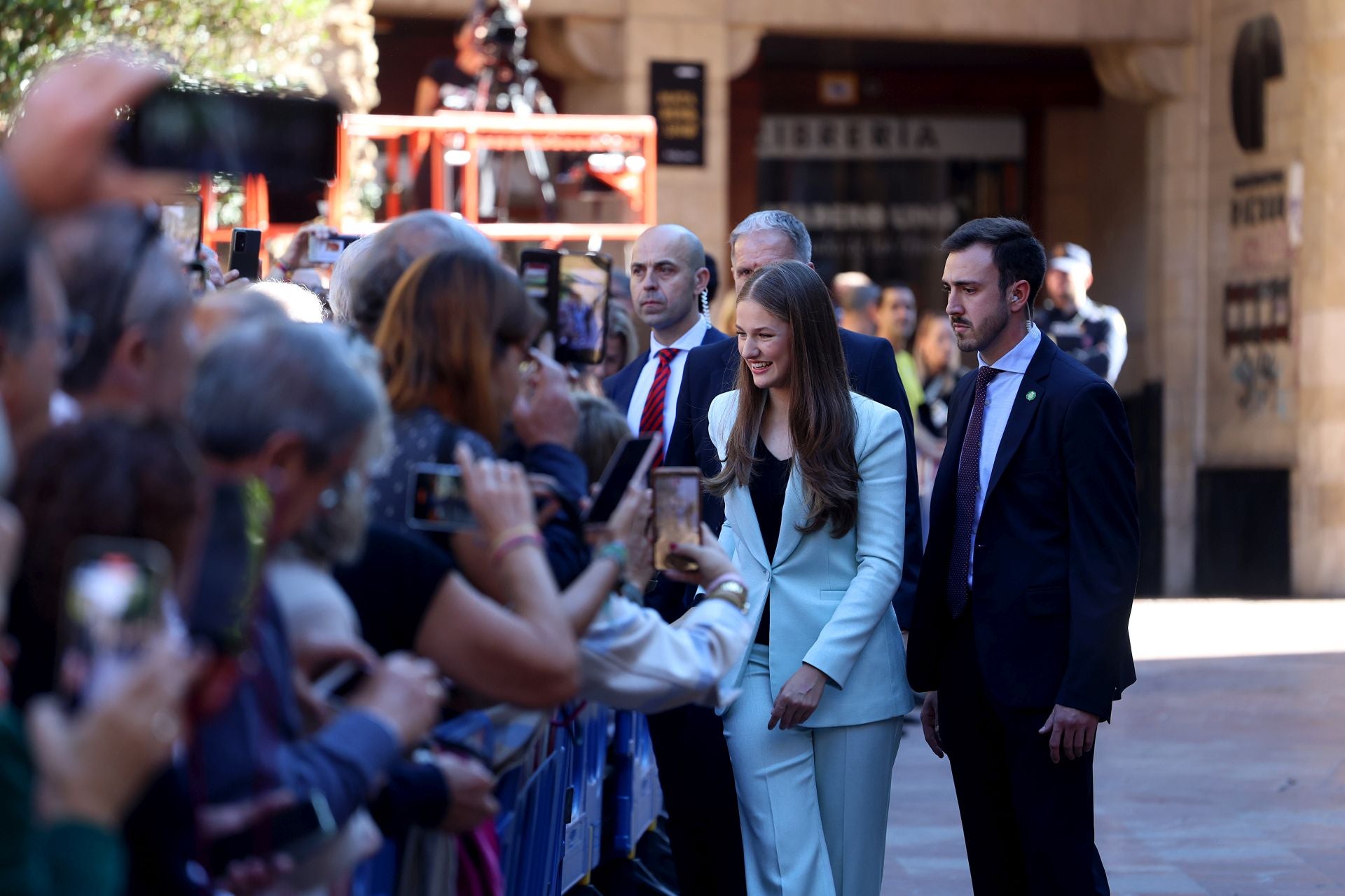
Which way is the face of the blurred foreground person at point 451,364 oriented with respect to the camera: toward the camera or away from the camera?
away from the camera

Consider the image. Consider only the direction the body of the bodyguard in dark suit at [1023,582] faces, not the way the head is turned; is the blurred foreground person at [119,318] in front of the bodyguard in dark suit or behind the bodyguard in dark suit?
in front

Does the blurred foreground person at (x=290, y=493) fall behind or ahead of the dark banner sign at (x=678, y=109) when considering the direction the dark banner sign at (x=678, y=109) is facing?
ahead

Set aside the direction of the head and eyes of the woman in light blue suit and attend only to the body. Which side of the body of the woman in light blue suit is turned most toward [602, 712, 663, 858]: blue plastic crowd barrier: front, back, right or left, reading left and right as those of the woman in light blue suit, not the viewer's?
right

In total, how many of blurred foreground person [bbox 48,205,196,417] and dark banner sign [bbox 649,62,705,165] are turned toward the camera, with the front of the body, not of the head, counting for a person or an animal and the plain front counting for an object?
1

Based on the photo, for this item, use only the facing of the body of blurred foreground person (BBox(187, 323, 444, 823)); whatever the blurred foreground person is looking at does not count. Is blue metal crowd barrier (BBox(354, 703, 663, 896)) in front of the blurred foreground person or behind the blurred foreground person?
in front

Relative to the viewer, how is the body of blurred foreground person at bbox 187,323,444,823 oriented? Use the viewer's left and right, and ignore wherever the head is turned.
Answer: facing away from the viewer and to the right of the viewer

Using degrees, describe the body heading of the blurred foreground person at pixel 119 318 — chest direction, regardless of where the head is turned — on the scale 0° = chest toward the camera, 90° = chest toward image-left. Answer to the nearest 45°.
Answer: approximately 225°

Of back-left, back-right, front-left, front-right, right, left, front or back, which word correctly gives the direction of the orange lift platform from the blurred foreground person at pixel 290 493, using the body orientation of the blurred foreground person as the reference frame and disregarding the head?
front-left

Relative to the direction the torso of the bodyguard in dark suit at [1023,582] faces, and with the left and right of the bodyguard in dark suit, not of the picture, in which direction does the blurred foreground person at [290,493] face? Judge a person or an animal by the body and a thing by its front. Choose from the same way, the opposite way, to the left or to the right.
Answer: the opposite way

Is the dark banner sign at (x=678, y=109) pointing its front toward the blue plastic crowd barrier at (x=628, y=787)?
yes

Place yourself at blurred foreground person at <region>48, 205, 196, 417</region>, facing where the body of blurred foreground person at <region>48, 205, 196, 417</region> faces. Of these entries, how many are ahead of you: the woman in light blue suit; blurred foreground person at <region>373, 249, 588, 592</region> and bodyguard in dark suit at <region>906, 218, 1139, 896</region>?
3

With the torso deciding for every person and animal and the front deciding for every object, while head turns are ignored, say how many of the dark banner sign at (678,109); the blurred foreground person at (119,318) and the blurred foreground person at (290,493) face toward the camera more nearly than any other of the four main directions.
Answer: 1

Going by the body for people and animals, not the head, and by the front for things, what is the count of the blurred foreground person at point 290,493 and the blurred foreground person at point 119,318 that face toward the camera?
0

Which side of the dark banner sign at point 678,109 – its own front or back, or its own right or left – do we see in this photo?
front

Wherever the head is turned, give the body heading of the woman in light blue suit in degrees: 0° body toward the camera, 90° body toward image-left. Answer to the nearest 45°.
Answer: approximately 45°

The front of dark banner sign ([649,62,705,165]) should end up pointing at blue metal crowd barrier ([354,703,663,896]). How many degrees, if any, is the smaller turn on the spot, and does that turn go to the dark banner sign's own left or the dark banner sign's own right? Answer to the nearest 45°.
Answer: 0° — it already faces it
